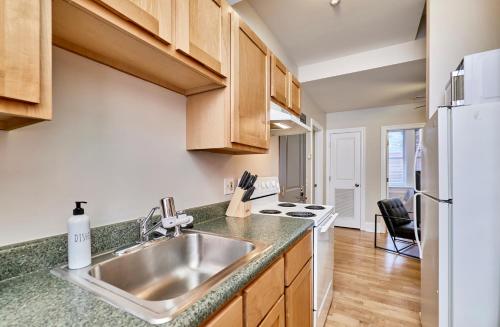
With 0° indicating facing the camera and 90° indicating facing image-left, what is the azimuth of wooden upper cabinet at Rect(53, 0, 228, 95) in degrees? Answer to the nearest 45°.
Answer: approximately 315°

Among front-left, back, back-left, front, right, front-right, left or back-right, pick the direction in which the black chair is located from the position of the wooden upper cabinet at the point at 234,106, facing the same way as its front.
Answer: left

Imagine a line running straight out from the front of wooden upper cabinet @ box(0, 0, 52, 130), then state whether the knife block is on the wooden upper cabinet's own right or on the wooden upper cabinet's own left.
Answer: on the wooden upper cabinet's own left

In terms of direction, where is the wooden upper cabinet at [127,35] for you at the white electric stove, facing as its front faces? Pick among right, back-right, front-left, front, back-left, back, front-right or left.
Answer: back-right

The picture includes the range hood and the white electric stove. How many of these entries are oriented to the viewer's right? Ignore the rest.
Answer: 2

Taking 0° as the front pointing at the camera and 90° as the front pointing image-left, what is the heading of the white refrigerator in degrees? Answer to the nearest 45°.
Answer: approximately 90°

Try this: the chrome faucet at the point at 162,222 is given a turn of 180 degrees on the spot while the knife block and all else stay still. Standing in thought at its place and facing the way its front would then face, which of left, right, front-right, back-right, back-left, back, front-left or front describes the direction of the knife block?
right

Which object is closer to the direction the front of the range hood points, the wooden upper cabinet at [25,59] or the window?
the window

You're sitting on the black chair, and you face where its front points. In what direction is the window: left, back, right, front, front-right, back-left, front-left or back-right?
back-left

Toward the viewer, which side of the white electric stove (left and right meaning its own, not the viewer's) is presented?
right

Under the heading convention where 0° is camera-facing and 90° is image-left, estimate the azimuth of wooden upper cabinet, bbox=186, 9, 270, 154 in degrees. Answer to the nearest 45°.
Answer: approximately 315°

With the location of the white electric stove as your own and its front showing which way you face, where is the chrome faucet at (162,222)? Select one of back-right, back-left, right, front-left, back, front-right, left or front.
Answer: back-right

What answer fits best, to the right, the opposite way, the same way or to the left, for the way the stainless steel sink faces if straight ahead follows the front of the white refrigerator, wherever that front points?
the opposite way
